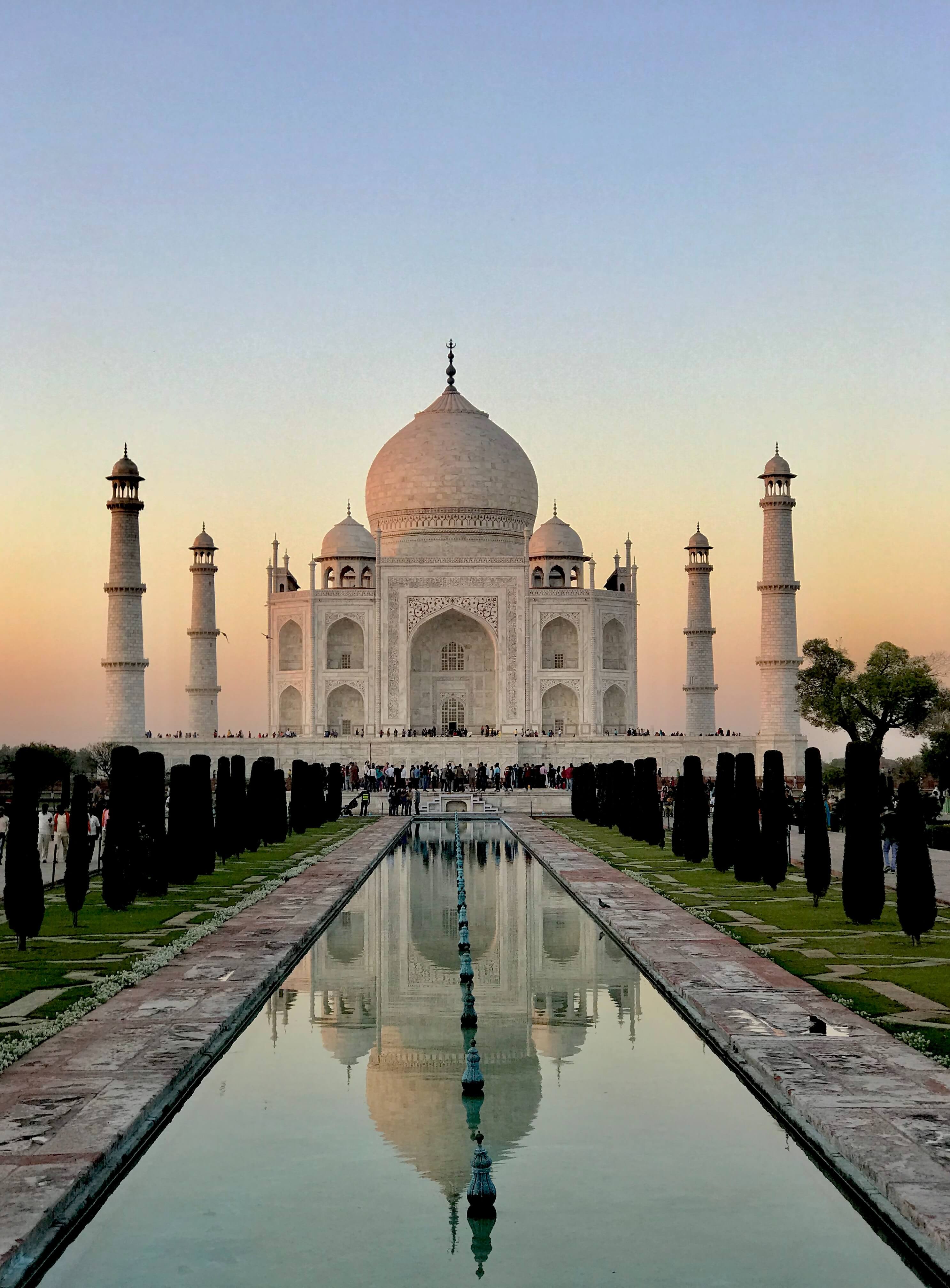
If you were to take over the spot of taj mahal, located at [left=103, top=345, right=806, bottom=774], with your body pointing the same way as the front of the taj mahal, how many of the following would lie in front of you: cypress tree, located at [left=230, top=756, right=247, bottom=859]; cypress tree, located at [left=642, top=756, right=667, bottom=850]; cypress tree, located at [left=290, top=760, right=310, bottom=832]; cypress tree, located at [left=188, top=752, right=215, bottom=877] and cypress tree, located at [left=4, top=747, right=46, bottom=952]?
5

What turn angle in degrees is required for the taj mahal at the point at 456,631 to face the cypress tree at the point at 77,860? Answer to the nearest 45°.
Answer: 0° — it already faces it

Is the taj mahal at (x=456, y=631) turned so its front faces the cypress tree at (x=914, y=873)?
yes

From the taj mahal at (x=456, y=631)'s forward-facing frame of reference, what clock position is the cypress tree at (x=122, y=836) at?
The cypress tree is roughly at 12 o'clock from the taj mahal.

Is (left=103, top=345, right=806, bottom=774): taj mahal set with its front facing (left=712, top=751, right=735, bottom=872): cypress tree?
yes

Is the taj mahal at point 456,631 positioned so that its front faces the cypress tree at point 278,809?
yes

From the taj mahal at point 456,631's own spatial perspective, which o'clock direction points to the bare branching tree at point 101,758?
The bare branching tree is roughly at 2 o'clock from the taj mahal.

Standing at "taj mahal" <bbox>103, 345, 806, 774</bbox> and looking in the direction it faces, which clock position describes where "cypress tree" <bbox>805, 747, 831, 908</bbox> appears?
The cypress tree is roughly at 12 o'clock from the taj mahal.

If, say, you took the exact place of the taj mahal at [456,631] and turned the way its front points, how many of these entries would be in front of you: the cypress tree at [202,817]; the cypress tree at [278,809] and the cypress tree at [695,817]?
3

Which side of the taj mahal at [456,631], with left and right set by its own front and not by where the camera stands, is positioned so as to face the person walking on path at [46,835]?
front

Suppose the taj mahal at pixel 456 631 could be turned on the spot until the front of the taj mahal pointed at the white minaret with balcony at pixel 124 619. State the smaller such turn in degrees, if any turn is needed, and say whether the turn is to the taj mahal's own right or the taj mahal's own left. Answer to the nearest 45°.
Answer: approximately 45° to the taj mahal's own right

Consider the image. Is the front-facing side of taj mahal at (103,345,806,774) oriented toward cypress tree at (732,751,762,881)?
yes

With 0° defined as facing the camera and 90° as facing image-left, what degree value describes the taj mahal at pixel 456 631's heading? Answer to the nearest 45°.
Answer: approximately 0°

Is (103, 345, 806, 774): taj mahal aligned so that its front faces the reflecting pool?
yes

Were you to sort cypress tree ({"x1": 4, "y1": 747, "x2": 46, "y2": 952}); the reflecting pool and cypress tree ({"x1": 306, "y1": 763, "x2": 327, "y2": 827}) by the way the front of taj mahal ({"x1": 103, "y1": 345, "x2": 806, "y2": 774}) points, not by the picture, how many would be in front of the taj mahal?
3

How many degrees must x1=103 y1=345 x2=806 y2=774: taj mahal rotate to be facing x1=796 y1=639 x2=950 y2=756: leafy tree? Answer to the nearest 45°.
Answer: approximately 90° to its left

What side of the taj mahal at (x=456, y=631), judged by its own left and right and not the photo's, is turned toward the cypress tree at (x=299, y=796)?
front

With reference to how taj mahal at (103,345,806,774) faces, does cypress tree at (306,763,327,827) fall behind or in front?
in front
